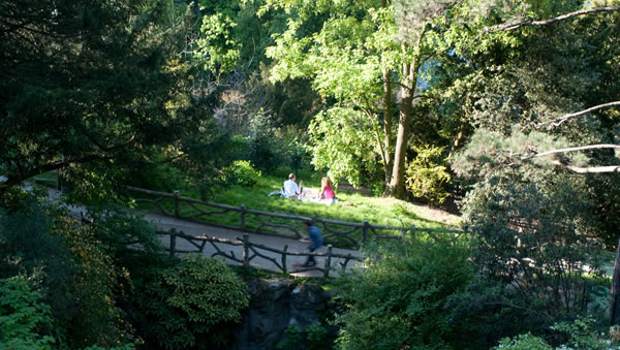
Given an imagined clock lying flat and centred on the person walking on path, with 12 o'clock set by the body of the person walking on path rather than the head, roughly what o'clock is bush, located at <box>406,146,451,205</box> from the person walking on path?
The bush is roughly at 4 o'clock from the person walking on path.

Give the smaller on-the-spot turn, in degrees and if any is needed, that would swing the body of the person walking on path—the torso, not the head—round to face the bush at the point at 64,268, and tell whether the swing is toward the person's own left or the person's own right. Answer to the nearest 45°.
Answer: approximately 45° to the person's own left

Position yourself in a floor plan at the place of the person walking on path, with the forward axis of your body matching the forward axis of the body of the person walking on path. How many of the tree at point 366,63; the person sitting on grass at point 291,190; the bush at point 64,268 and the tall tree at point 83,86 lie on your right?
2

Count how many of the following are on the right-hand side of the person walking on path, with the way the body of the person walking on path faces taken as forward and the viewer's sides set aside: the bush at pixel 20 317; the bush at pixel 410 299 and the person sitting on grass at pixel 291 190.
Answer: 1

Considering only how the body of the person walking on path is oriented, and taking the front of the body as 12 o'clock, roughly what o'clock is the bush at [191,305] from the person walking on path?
The bush is roughly at 11 o'clock from the person walking on path.

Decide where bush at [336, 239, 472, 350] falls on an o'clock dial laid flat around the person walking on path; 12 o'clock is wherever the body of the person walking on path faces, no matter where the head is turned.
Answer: The bush is roughly at 8 o'clock from the person walking on path.

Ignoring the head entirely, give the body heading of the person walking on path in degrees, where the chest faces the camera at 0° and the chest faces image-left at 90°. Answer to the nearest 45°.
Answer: approximately 90°

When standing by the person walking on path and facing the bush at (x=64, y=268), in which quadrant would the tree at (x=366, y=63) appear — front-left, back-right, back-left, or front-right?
back-right

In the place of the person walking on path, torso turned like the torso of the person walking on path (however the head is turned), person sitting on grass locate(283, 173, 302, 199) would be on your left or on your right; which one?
on your right

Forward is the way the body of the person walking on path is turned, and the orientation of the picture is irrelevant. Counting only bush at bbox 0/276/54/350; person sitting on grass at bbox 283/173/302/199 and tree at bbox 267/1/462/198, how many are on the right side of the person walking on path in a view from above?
2

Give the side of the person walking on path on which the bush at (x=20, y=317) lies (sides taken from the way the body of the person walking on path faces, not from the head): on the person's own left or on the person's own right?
on the person's own left
